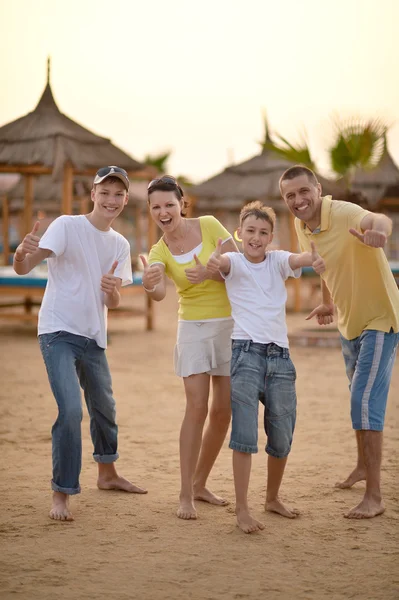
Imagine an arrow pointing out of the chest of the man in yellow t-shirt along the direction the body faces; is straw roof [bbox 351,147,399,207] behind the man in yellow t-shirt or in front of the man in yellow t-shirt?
behind

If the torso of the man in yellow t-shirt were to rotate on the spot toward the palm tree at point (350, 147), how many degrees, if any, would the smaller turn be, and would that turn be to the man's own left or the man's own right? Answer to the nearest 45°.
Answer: approximately 135° to the man's own right

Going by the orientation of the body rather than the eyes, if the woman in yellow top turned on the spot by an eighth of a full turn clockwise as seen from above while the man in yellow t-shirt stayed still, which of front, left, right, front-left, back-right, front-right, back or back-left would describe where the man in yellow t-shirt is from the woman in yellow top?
back-left

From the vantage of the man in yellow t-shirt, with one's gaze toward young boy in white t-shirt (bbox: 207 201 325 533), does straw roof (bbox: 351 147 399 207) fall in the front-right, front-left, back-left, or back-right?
back-right

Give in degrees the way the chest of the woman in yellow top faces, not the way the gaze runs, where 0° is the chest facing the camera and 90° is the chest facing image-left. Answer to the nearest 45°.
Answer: approximately 0°

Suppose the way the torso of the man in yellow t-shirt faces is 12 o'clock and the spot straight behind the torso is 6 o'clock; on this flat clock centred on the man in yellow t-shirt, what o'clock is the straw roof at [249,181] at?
The straw roof is roughly at 4 o'clock from the man in yellow t-shirt.

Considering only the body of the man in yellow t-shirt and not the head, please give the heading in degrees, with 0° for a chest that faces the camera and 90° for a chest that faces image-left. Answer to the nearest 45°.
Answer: approximately 45°

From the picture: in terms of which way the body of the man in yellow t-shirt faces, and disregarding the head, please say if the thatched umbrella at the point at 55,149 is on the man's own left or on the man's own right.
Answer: on the man's own right

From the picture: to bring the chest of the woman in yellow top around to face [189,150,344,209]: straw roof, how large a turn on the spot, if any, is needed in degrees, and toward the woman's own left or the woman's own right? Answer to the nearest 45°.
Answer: approximately 180°
